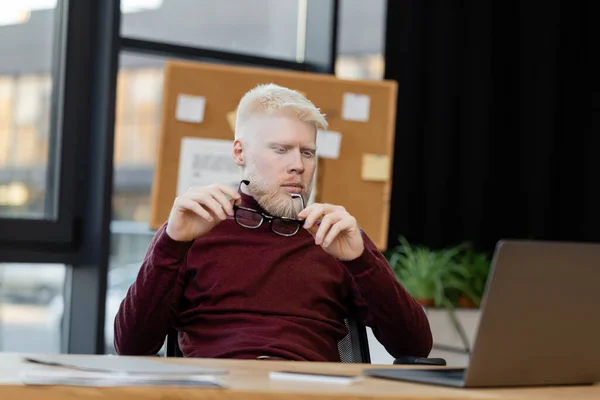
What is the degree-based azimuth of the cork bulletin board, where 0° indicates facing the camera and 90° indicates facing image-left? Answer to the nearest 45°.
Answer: approximately 0°

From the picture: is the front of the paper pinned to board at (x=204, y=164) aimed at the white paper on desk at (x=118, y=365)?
yes

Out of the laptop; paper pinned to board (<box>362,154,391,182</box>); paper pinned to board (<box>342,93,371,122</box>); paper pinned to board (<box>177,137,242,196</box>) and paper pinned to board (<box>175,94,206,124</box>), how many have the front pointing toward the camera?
4

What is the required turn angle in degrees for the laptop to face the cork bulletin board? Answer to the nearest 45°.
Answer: approximately 45° to its right

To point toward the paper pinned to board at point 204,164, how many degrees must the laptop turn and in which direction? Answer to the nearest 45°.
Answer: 0° — it already faces it

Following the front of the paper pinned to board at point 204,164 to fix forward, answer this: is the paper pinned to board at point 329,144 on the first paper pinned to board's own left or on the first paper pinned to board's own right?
on the first paper pinned to board's own left

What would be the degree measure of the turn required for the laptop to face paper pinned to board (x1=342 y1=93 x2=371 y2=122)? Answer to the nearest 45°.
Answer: approximately 45° to its right

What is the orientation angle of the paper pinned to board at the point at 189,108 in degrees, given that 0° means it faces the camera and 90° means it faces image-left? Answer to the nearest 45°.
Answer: approximately 0°

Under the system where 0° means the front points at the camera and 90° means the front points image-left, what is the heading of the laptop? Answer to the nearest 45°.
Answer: approximately 135°
